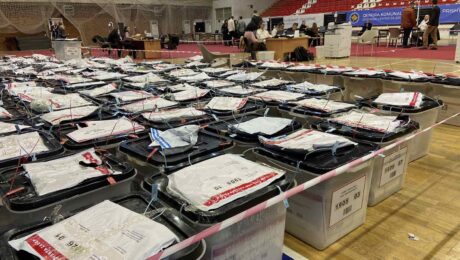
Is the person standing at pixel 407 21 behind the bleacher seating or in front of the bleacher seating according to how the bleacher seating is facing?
in front

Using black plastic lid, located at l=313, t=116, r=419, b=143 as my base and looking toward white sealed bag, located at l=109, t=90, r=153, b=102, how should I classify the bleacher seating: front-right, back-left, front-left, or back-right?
front-right

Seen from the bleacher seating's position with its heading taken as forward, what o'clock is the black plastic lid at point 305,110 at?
The black plastic lid is roughly at 12 o'clock from the bleacher seating.

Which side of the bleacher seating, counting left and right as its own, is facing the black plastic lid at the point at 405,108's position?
front

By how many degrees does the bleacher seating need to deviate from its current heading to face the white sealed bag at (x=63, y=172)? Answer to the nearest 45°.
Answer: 0° — it already faces it

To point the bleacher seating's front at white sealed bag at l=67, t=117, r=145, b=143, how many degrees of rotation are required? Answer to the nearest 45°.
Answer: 0° — it already faces it

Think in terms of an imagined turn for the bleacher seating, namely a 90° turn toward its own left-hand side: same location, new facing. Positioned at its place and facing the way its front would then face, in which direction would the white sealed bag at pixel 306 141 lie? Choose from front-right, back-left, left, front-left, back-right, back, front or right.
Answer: right

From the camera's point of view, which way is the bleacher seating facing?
toward the camera

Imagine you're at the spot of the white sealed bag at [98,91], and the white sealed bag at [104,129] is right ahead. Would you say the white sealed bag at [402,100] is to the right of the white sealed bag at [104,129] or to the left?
left

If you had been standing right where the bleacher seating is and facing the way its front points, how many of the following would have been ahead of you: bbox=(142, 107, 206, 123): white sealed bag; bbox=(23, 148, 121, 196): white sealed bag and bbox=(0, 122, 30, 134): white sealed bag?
3
